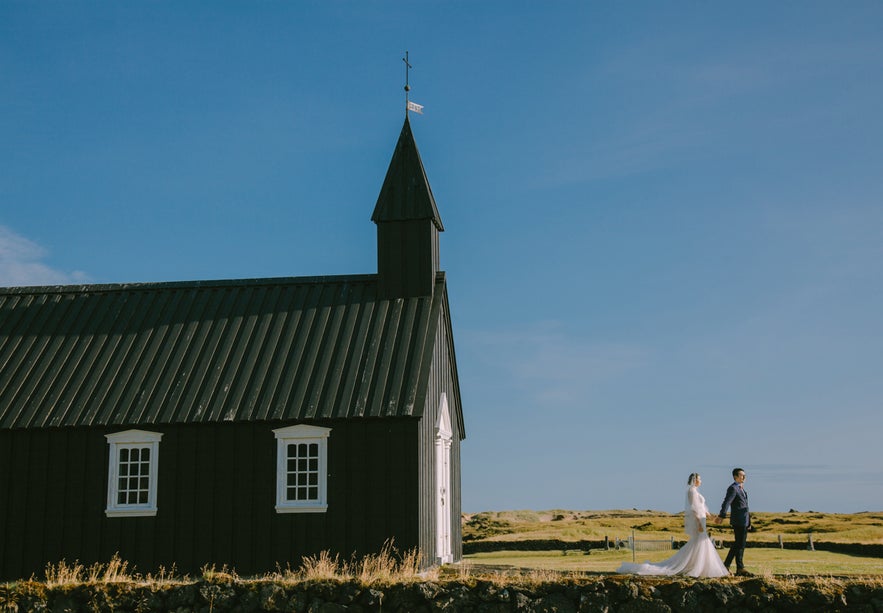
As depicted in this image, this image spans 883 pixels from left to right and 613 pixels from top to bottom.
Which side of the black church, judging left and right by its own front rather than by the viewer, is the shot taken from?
right

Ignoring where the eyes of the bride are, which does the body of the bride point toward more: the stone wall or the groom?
the groom

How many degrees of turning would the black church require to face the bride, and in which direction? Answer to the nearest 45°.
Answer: approximately 45° to its right

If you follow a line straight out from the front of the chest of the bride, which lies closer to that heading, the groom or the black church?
the groom

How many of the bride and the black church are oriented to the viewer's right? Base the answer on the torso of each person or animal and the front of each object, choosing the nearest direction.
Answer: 2

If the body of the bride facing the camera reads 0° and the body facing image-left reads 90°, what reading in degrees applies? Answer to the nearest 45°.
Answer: approximately 270°

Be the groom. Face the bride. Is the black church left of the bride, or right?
right
